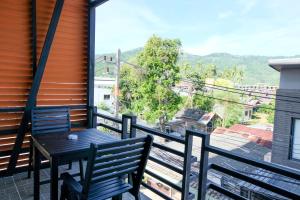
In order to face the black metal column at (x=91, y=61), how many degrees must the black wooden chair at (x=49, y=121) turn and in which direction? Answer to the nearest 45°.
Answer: approximately 135° to its left

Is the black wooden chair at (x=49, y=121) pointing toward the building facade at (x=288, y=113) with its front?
no

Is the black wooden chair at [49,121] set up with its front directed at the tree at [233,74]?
no

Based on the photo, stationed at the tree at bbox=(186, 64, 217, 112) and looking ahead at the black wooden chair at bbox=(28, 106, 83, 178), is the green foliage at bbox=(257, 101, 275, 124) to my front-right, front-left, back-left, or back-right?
front-left

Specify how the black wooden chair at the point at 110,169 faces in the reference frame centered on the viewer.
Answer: facing away from the viewer and to the left of the viewer

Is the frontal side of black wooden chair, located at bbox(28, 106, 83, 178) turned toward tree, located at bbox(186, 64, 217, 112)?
no

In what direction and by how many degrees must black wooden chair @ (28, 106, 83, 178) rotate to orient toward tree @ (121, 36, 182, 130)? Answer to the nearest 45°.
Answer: approximately 135° to its left

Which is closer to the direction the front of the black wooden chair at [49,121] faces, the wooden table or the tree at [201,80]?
the wooden table

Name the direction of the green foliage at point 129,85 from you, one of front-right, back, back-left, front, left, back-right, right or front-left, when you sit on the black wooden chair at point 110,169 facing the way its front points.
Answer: front-right

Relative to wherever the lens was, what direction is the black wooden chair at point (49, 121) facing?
facing the viewer

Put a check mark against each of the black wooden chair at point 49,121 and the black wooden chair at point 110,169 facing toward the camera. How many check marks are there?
1

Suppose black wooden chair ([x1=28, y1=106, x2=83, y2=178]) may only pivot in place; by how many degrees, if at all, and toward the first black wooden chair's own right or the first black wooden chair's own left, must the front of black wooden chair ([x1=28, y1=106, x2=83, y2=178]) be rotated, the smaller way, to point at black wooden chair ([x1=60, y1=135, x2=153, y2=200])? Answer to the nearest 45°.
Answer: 0° — it already faces it

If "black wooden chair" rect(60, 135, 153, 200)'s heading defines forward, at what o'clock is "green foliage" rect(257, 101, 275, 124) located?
The green foliage is roughly at 3 o'clock from the black wooden chair.

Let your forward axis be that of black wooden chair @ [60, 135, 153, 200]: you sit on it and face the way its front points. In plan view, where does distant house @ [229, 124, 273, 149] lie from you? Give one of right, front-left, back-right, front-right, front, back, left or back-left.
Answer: right

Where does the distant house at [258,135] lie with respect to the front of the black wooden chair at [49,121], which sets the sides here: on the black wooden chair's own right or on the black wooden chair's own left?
on the black wooden chair's own left

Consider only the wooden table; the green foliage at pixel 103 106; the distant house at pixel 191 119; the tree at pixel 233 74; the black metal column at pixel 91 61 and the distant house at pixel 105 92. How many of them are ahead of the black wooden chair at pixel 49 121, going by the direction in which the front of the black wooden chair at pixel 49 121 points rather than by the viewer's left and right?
1
